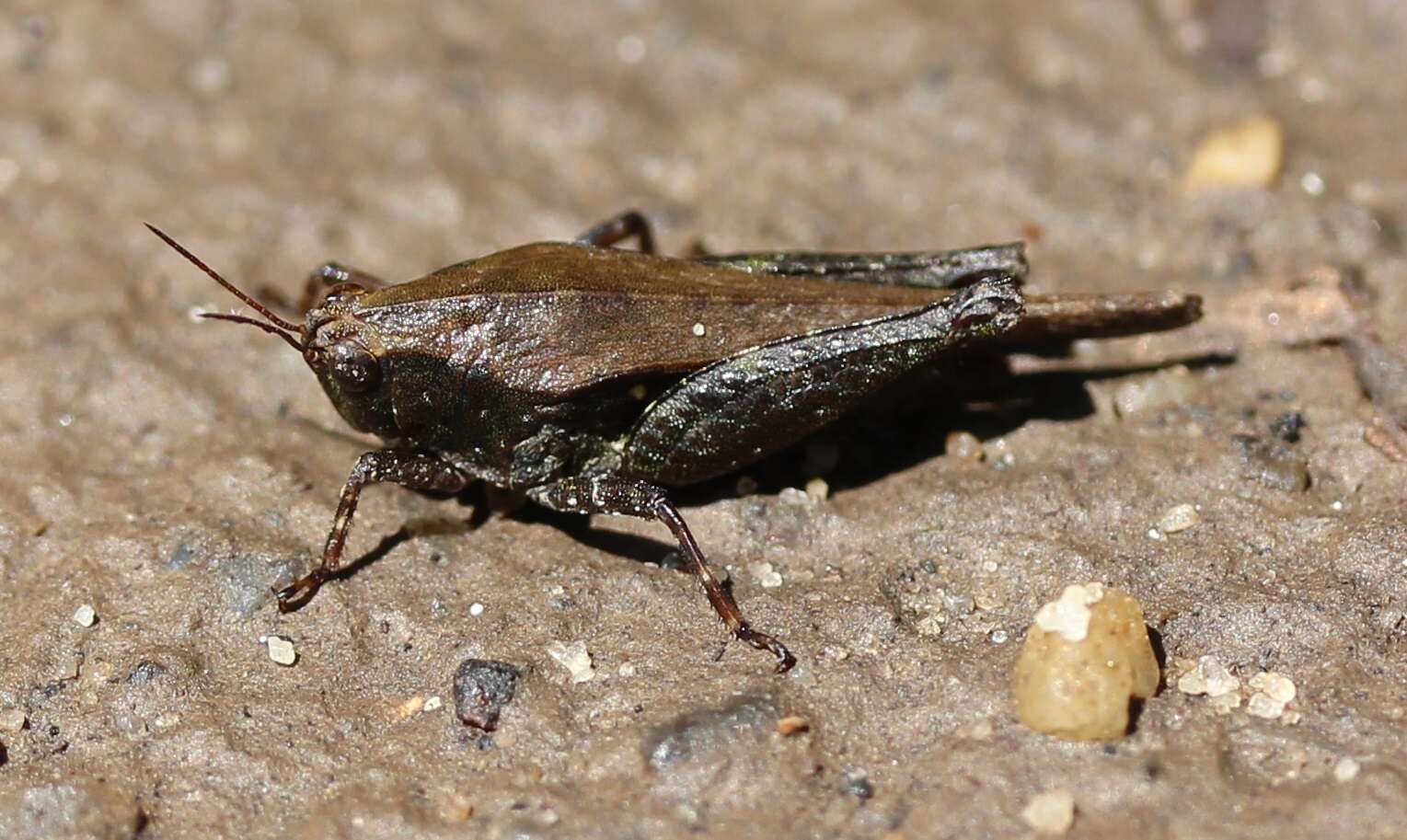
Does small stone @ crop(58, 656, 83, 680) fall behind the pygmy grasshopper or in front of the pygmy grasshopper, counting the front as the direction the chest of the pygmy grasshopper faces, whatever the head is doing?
in front

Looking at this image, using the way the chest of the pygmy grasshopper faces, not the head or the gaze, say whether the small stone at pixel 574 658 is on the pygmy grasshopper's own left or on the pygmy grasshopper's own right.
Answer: on the pygmy grasshopper's own left

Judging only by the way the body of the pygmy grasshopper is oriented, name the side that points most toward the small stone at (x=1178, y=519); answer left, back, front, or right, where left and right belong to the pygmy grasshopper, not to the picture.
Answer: back

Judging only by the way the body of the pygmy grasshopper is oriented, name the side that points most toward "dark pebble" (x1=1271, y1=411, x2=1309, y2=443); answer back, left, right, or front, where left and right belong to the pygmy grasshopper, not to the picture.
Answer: back

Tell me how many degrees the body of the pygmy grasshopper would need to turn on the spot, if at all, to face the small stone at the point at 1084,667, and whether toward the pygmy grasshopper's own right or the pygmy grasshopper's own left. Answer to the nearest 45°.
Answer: approximately 135° to the pygmy grasshopper's own left

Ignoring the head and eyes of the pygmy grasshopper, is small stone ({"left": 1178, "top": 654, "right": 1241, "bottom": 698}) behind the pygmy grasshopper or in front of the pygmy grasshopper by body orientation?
behind

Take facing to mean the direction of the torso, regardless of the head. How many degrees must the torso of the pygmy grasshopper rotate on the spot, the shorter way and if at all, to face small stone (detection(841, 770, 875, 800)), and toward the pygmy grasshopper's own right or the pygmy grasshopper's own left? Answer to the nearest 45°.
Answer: approximately 135° to the pygmy grasshopper's own left

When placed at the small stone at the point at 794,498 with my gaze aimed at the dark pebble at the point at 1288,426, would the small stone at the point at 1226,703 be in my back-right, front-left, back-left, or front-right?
front-right

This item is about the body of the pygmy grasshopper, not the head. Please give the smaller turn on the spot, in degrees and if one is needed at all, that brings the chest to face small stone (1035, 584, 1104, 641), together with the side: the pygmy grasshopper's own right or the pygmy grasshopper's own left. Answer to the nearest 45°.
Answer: approximately 135° to the pygmy grasshopper's own left

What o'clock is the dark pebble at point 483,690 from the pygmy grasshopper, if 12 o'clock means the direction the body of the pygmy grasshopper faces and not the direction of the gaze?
The dark pebble is roughly at 9 o'clock from the pygmy grasshopper.

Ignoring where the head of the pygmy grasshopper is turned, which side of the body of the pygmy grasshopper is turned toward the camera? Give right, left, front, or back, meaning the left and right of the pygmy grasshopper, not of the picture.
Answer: left

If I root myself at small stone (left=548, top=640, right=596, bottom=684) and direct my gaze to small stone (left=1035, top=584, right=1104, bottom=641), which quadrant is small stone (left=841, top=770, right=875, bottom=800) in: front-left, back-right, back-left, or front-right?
front-right

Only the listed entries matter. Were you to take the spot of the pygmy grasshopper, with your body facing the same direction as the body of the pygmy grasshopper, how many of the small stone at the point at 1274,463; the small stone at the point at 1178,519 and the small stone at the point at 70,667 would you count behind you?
2

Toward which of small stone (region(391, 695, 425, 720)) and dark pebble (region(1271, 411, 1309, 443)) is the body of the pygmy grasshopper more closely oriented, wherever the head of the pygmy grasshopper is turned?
the small stone

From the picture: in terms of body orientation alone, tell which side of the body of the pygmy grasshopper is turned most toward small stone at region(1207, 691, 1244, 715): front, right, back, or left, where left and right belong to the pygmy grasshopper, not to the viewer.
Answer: back

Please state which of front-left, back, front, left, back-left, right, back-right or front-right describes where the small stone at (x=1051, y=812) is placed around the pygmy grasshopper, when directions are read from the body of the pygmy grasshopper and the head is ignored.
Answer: back-left
